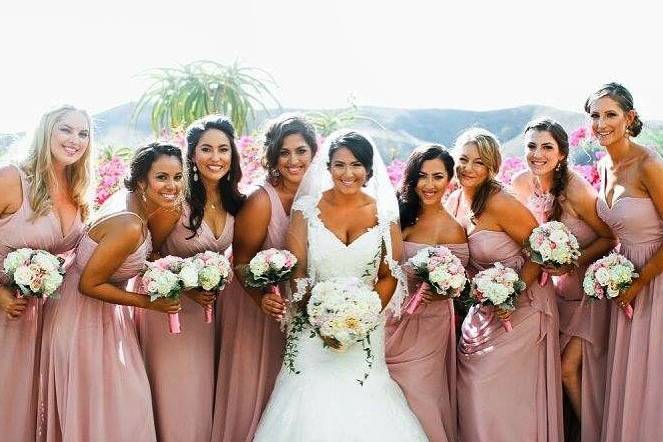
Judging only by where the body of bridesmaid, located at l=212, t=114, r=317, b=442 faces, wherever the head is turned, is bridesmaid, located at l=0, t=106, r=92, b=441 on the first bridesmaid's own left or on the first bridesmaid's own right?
on the first bridesmaid's own right

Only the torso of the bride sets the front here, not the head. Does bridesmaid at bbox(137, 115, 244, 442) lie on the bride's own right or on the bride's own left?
on the bride's own right

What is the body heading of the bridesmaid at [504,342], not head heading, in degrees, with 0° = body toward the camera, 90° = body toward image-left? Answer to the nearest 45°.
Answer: approximately 45°

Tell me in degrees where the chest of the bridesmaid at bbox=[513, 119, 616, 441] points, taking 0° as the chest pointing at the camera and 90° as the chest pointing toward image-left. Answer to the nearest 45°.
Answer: approximately 45°

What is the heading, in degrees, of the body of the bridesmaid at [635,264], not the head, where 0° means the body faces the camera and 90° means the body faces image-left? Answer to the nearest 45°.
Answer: approximately 45°

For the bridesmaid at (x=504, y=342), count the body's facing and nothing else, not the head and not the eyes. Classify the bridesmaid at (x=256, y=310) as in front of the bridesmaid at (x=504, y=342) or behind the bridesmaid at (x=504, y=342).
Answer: in front
